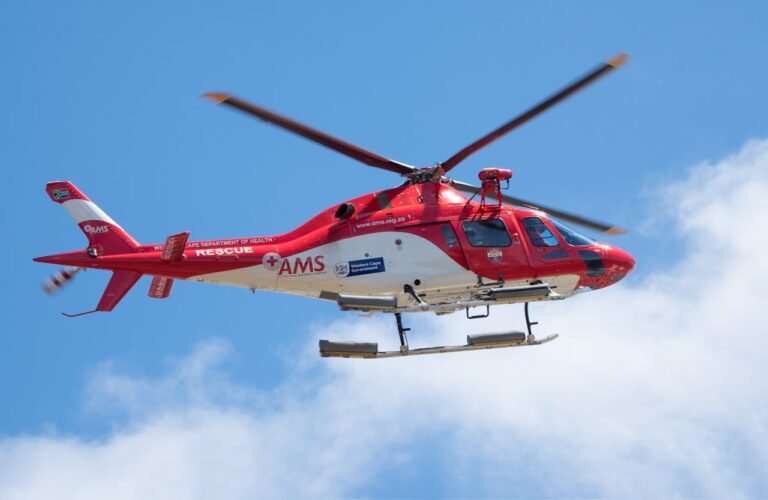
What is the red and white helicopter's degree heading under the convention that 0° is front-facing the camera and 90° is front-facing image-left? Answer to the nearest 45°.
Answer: approximately 270°
